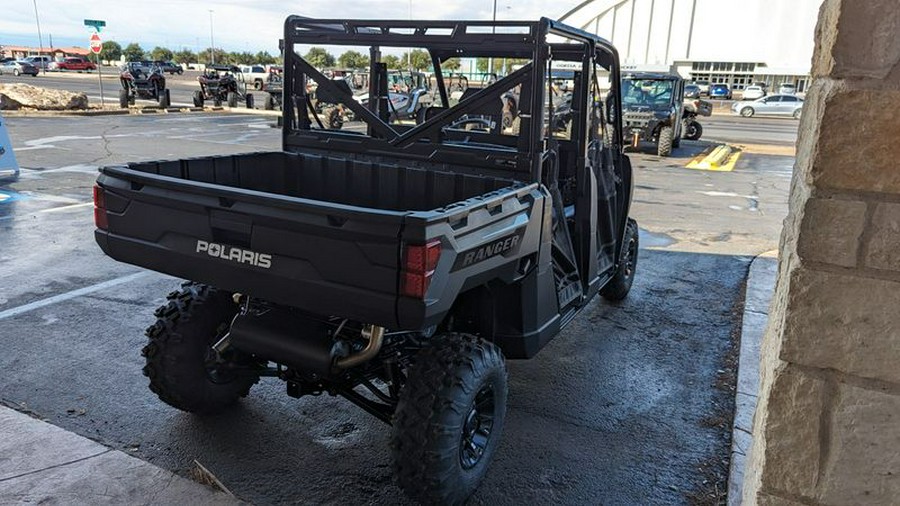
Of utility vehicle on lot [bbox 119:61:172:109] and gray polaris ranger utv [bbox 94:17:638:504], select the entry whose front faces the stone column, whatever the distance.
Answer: the utility vehicle on lot

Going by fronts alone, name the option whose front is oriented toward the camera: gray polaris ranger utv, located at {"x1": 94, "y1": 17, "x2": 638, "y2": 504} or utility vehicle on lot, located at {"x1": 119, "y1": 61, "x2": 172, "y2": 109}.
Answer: the utility vehicle on lot

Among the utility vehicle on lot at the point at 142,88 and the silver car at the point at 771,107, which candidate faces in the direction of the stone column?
the utility vehicle on lot

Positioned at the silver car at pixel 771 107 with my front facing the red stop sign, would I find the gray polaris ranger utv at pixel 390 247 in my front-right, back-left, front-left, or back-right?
front-left

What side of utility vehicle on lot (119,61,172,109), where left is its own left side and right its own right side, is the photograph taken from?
front

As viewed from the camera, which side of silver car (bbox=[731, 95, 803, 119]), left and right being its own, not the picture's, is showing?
left

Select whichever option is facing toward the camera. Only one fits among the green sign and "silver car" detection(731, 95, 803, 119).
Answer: the green sign

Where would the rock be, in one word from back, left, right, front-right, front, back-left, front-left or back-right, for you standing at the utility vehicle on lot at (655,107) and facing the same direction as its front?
front-right

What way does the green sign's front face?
toward the camera

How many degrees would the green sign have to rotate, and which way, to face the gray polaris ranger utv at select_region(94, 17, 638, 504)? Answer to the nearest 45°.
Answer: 0° — it already faces it

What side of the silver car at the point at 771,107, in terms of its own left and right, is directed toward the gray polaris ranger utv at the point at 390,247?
left

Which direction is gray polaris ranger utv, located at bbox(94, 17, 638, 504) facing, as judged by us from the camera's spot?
facing away from the viewer and to the right of the viewer
